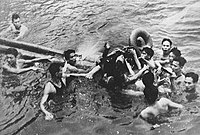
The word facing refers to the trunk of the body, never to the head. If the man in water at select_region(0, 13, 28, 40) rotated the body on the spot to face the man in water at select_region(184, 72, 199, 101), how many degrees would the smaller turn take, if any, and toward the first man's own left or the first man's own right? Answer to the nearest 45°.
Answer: approximately 45° to the first man's own left

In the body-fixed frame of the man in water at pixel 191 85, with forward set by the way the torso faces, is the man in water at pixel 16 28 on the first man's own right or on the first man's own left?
on the first man's own right

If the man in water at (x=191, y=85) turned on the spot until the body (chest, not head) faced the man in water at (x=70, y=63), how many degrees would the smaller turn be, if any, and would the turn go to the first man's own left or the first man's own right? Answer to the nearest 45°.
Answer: approximately 45° to the first man's own right

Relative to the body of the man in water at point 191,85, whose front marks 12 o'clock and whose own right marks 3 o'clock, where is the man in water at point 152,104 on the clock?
the man in water at point 152,104 is roughly at 12 o'clock from the man in water at point 191,85.

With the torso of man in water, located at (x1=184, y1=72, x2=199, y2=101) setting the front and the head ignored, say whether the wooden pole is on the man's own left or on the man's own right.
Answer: on the man's own right

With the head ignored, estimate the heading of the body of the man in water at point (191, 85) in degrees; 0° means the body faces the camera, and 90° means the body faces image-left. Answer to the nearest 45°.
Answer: approximately 45°

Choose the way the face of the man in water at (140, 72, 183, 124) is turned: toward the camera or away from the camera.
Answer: away from the camera

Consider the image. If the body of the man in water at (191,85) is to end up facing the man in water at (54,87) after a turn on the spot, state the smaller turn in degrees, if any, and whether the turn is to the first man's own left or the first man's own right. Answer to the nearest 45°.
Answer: approximately 45° to the first man's own right
